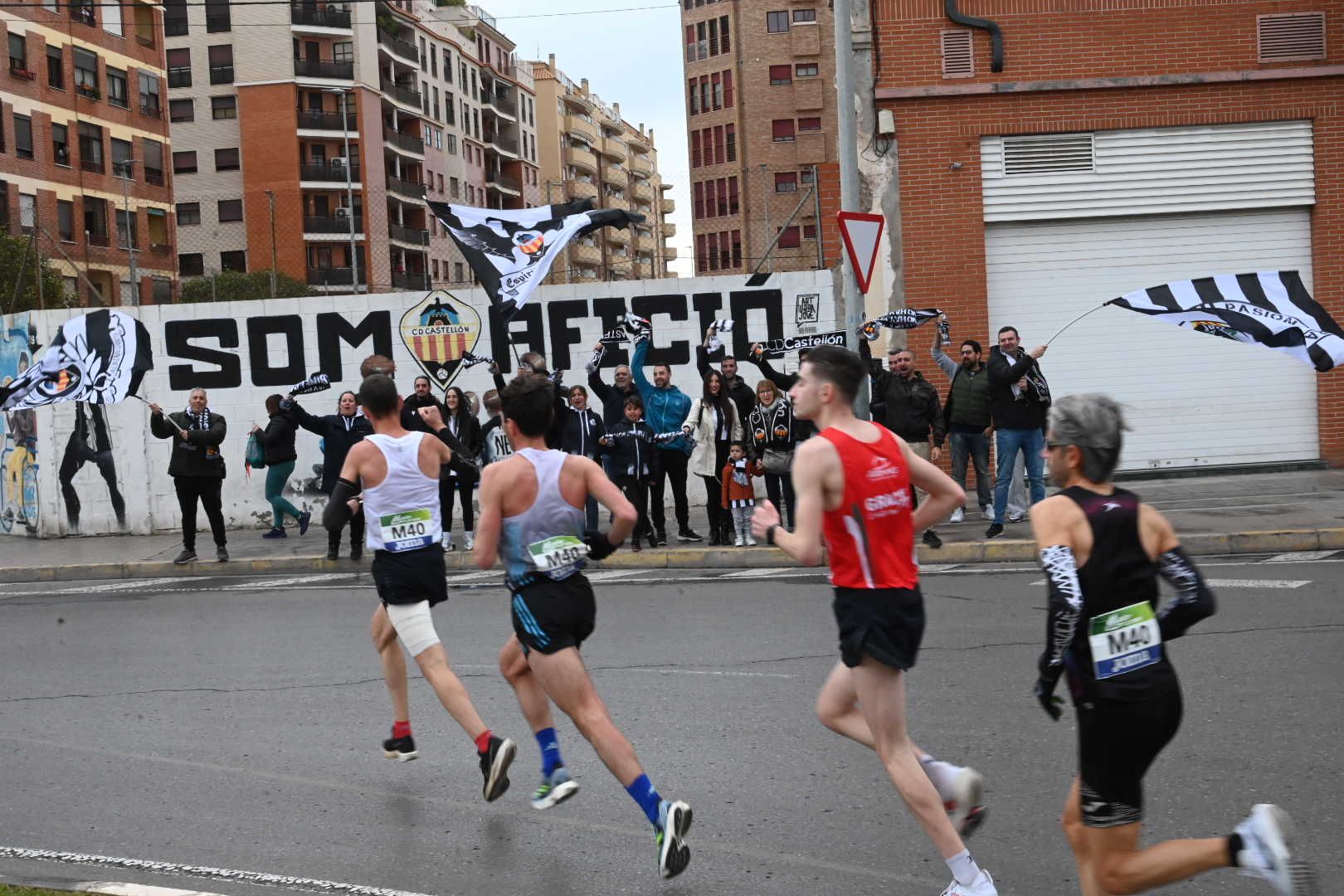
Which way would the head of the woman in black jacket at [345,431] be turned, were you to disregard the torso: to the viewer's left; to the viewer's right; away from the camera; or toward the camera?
toward the camera

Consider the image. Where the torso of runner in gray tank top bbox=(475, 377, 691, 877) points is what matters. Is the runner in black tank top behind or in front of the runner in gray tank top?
behind

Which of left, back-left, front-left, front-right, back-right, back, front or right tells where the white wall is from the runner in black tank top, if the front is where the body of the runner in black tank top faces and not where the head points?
front

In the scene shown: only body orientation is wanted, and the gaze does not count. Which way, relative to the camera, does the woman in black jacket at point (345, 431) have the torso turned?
toward the camera

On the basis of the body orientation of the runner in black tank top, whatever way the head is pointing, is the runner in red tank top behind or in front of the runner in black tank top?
in front

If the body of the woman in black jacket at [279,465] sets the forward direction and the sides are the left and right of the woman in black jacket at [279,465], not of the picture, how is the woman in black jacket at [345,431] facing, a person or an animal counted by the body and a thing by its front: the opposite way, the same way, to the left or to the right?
to the left

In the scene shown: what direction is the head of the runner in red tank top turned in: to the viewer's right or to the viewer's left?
to the viewer's left

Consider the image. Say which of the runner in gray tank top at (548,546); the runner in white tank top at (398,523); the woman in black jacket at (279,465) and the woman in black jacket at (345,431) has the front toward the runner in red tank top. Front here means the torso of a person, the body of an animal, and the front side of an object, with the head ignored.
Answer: the woman in black jacket at (345,431)

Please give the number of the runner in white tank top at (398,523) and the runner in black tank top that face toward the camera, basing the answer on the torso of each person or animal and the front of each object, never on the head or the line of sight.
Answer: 0

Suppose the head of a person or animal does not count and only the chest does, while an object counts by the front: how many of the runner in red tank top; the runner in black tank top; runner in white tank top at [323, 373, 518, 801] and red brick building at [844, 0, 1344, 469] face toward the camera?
1

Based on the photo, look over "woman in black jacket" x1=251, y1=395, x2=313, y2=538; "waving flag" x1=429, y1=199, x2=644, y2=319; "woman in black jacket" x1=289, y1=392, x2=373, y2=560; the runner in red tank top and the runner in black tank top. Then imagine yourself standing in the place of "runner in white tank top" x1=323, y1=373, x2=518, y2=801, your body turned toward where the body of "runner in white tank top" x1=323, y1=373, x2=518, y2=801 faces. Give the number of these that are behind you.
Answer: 2

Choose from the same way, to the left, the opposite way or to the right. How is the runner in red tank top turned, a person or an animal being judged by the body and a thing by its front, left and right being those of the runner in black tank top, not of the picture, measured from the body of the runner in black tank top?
the same way

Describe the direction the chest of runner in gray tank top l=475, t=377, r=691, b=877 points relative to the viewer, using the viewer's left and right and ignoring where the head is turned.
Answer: facing away from the viewer and to the left of the viewer

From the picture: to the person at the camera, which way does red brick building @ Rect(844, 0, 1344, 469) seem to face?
facing the viewer

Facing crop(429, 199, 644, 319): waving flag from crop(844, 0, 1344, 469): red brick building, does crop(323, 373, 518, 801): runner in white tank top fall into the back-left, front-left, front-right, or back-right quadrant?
front-left

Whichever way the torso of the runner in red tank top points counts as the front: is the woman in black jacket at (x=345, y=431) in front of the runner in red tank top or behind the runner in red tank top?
in front
